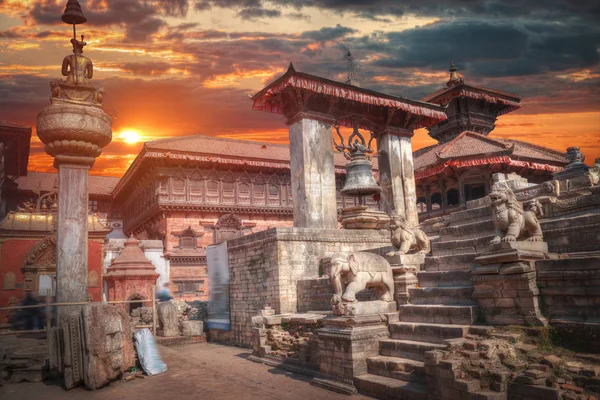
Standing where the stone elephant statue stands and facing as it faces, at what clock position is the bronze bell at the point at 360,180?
The bronze bell is roughly at 3 o'clock from the stone elephant statue.

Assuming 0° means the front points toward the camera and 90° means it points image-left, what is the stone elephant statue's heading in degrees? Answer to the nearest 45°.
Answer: approximately 90°

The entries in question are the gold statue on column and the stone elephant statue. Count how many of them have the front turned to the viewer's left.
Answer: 1
